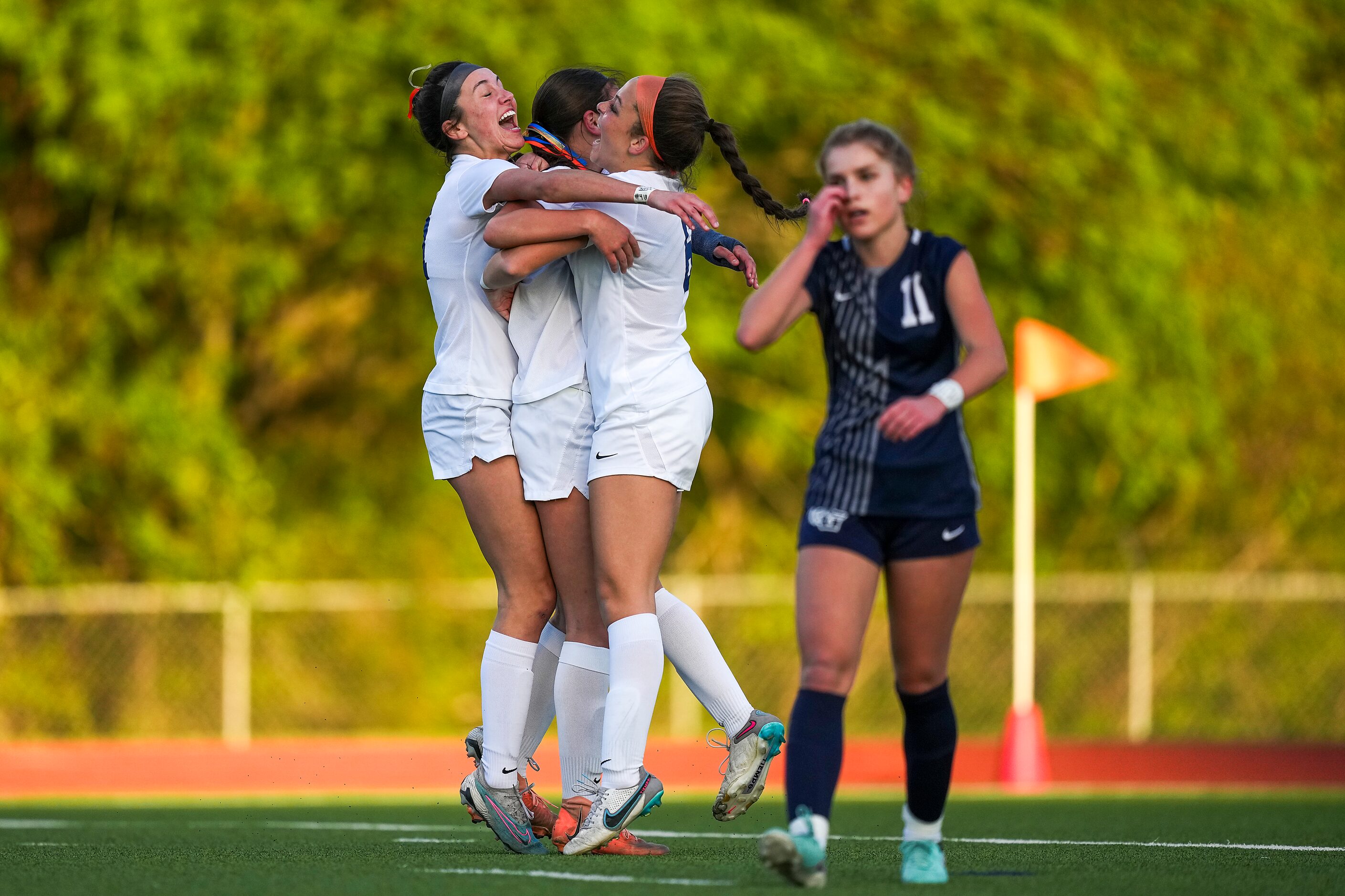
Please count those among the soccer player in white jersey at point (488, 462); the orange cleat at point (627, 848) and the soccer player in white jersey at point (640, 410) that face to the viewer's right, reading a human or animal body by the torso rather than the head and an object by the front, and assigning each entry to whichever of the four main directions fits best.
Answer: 2

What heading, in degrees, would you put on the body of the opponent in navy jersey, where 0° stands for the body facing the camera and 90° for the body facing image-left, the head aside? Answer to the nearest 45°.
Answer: approximately 0°

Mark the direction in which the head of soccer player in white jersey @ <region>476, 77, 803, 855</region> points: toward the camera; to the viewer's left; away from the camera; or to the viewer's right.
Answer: to the viewer's left

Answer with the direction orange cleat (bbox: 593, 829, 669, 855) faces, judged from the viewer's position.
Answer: facing to the right of the viewer

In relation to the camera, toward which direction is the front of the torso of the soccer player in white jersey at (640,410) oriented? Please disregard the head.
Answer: to the viewer's left

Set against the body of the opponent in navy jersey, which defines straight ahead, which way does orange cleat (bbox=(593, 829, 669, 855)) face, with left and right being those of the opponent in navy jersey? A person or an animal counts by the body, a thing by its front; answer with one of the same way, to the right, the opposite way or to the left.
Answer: to the left

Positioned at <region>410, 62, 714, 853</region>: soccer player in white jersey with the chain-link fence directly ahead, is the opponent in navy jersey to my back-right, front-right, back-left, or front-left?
back-right

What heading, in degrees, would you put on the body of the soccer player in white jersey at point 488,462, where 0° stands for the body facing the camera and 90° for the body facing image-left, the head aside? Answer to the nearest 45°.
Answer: approximately 270°
